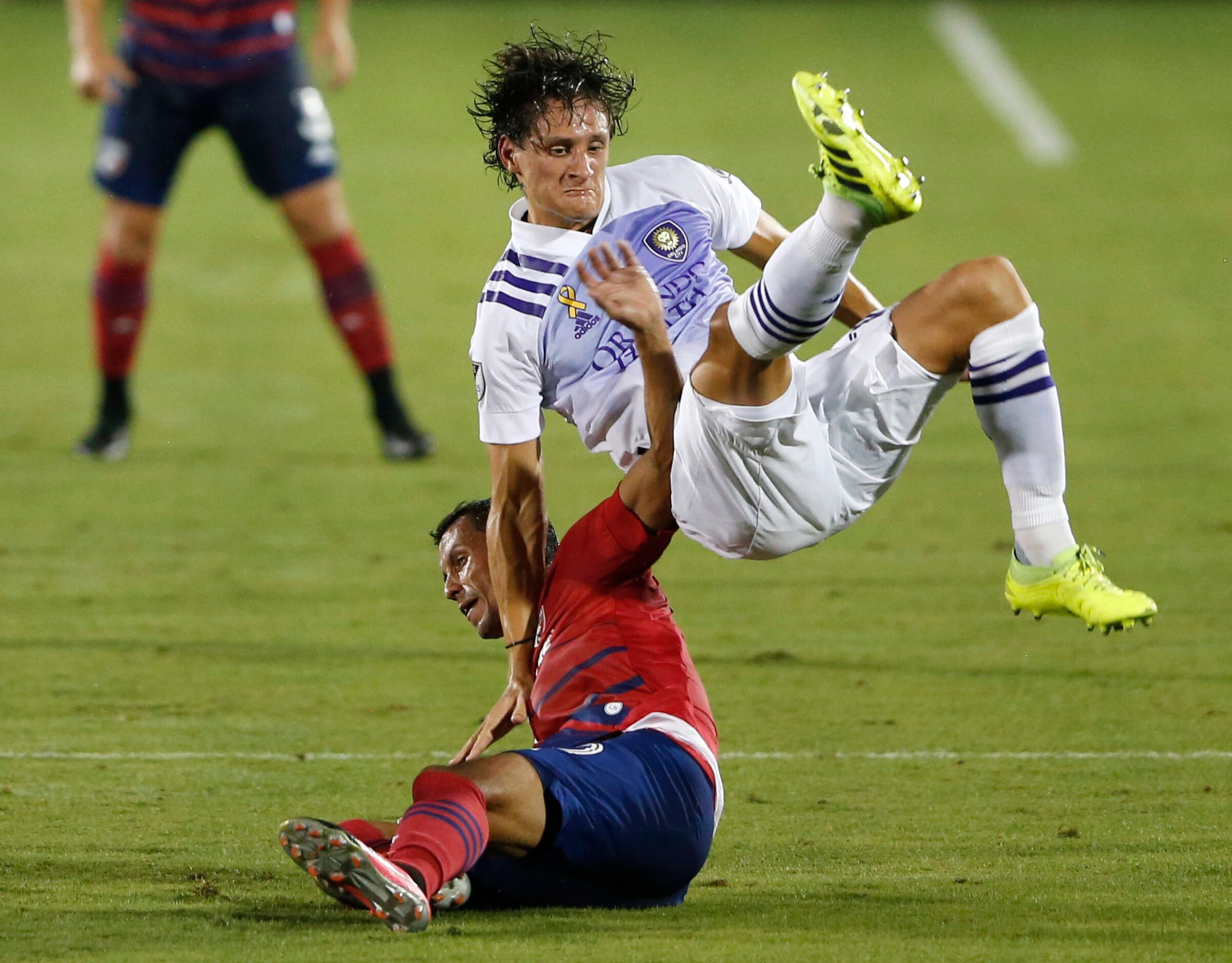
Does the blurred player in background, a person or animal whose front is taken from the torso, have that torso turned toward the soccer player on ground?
yes

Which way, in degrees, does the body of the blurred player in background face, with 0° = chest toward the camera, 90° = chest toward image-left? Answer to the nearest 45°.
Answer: approximately 0°
